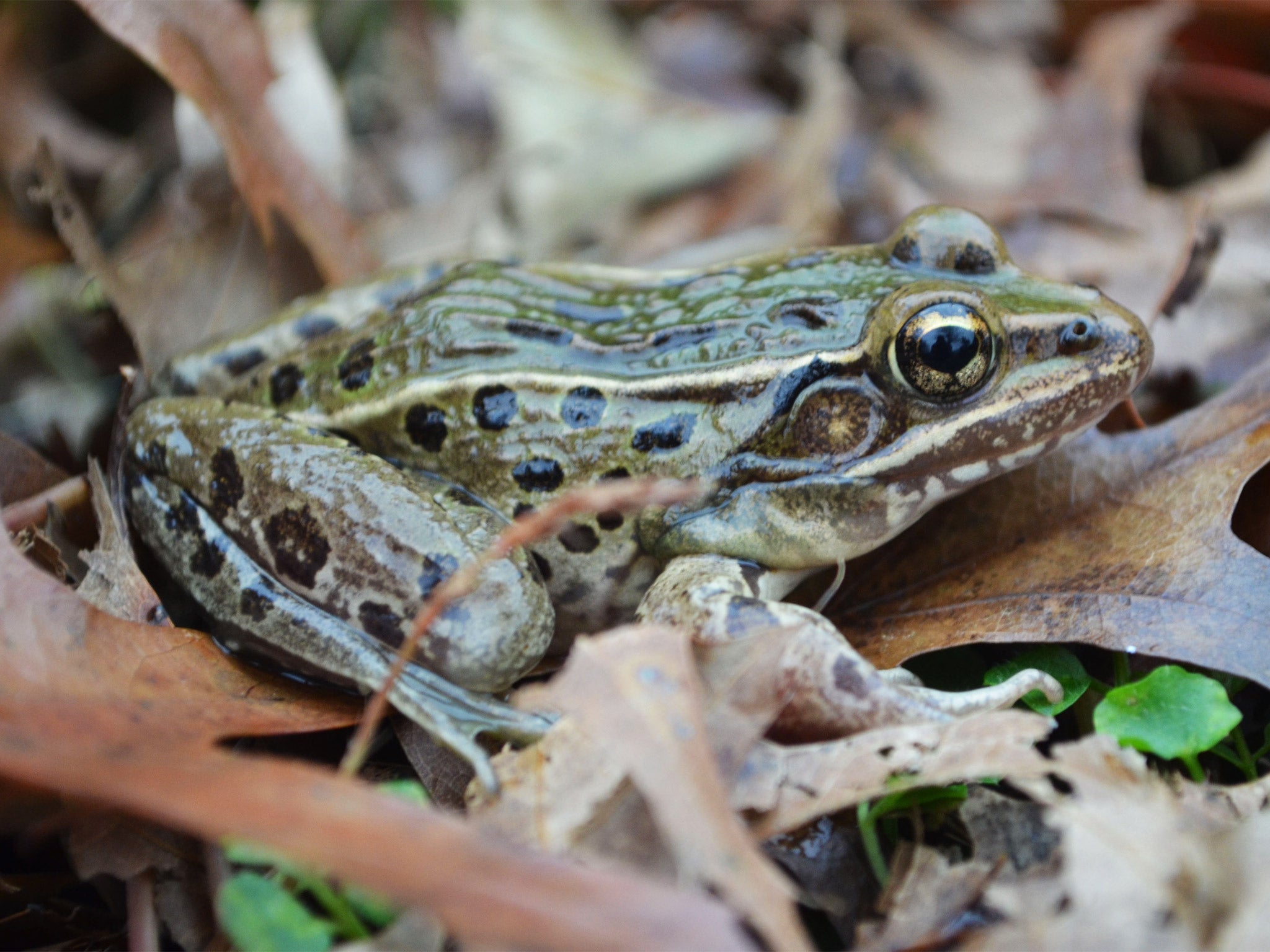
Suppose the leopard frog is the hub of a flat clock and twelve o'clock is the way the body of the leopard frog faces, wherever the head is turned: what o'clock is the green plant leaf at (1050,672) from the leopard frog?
The green plant leaf is roughly at 1 o'clock from the leopard frog.

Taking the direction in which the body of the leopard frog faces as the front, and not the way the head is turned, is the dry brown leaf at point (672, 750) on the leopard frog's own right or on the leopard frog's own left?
on the leopard frog's own right

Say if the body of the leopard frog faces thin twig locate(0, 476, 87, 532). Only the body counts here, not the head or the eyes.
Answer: no

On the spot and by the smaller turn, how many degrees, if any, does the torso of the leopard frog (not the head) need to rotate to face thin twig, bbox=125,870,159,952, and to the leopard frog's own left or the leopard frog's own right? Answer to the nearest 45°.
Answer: approximately 135° to the leopard frog's own right

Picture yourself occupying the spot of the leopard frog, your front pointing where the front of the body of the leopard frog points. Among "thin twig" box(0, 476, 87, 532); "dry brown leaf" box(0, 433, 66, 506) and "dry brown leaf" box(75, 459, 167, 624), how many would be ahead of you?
0

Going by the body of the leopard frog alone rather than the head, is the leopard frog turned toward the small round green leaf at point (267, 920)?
no

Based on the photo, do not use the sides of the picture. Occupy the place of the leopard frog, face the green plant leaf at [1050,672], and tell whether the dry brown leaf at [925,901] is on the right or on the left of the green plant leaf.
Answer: right

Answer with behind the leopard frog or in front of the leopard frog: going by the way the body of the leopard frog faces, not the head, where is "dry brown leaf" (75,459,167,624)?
behind

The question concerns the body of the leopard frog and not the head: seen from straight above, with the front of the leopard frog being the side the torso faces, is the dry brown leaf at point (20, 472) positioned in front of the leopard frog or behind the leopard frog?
behind

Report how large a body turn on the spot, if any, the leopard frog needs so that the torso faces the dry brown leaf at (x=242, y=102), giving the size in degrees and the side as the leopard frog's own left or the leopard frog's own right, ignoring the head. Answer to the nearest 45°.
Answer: approximately 135° to the leopard frog's own left

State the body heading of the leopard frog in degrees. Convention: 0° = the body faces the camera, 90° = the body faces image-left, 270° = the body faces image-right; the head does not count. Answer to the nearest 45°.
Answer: approximately 270°
